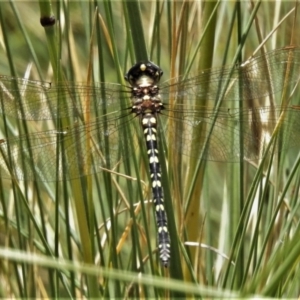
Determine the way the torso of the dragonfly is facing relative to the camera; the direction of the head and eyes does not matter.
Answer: away from the camera
